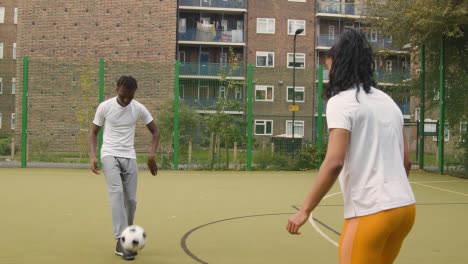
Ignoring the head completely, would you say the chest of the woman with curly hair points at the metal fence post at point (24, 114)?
yes

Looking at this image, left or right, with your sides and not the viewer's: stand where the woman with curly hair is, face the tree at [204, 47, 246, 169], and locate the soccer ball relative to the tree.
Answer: left

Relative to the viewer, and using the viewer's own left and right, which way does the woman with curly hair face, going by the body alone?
facing away from the viewer and to the left of the viewer

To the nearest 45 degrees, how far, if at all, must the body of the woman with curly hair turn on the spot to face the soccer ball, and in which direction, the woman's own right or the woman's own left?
0° — they already face it

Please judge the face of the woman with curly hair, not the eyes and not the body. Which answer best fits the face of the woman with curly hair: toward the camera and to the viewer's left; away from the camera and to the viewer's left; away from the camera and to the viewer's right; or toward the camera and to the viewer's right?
away from the camera and to the viewer's left

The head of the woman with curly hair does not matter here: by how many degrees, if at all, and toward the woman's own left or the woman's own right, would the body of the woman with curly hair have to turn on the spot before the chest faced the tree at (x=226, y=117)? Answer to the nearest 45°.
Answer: approximately 45° to the woman's own right

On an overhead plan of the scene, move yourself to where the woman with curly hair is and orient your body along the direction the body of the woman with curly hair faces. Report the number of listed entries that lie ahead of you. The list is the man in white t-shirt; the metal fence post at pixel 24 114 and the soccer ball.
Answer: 3
